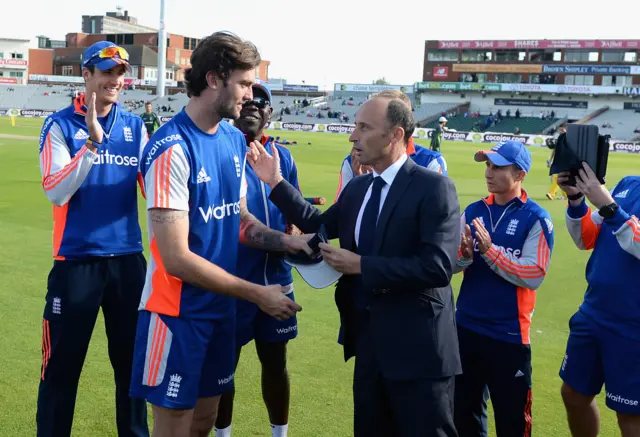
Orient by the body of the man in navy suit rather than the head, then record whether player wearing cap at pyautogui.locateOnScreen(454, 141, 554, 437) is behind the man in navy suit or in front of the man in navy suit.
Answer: behind

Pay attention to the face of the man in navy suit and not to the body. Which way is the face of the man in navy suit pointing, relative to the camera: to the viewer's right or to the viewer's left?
to the viewer's left

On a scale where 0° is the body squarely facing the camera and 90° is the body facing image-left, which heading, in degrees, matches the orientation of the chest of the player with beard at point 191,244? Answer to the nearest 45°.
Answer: approximately 315°

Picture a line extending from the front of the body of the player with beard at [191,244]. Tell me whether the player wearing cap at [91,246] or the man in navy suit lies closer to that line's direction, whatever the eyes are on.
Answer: the man in navy suit
